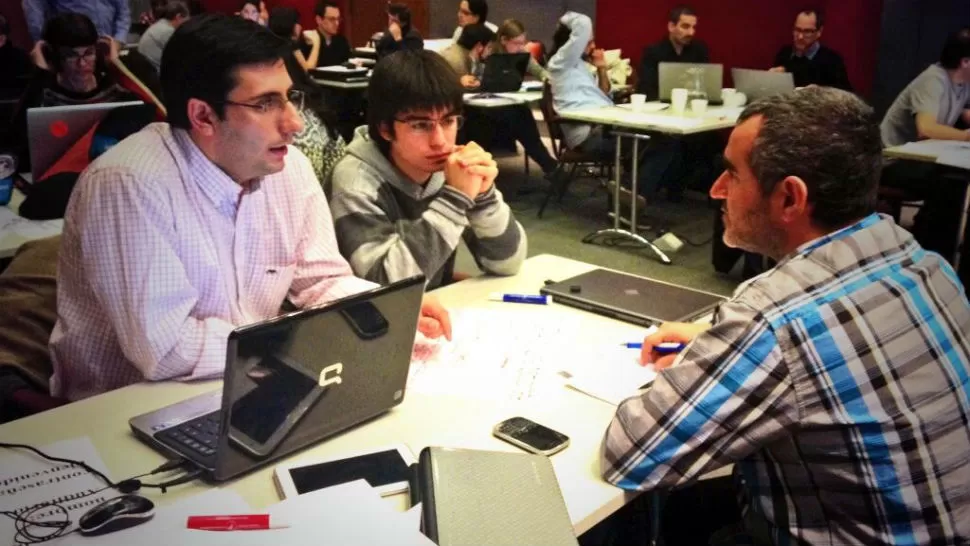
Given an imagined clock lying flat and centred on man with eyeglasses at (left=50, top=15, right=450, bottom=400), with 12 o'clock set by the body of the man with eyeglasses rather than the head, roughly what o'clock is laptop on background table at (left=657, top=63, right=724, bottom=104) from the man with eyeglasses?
The laptop on background table is roughly at 9 o'clock from the man with eyeglasses.

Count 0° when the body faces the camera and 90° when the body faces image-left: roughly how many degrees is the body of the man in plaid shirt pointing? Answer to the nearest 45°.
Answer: approximately 135°

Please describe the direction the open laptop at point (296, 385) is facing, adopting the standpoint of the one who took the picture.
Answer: facing away from the viewer and to the left of the viewer

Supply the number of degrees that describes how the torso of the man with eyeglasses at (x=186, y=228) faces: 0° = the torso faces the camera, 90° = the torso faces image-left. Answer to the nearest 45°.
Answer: approximately 315°

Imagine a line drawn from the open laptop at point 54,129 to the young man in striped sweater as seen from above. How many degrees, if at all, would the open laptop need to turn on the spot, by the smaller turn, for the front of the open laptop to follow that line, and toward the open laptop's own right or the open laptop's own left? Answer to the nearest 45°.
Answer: approximately 135° to the open laptop's own right

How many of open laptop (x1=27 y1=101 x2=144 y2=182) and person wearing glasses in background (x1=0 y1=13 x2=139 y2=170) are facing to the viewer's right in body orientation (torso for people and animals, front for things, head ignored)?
0

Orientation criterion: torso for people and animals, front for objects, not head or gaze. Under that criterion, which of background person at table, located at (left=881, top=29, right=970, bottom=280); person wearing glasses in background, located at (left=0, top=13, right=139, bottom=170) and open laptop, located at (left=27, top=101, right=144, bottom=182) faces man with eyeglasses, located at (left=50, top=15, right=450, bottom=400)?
the person wearing glasses in background

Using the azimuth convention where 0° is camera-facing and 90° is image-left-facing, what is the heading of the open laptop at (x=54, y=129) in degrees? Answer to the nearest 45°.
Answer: approximately 180°

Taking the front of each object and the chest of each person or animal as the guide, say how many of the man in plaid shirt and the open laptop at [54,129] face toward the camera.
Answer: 0

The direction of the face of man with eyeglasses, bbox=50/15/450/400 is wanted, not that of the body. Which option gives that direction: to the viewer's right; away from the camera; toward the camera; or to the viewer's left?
to the viewer's right

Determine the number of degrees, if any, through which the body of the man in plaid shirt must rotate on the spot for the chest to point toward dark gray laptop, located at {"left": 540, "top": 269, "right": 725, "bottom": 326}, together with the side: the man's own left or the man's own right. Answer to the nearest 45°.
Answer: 0° — they already face it
